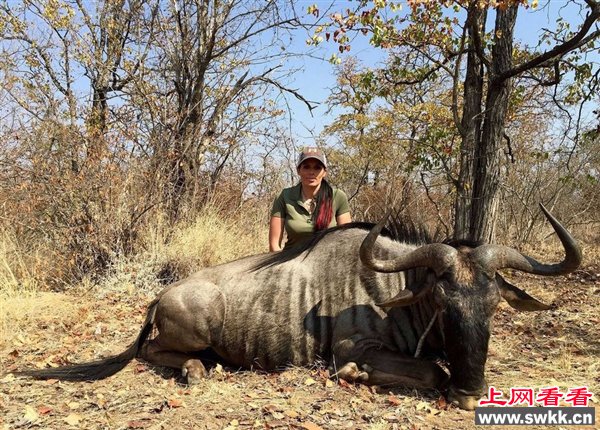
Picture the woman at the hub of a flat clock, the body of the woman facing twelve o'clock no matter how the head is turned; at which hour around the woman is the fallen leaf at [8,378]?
The fallen leaf is roughly at 2 o'clock from the woman.

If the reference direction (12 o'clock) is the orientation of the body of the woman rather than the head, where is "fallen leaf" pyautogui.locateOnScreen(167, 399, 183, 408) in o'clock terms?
The fallen leaf is roughly at 1 o'clock from the woman.

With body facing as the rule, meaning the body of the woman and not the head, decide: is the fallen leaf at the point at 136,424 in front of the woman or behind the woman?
in front

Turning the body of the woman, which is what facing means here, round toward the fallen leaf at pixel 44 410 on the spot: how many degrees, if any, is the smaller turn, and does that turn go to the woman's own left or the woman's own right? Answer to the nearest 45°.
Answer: approximately 45° to the woman's own right

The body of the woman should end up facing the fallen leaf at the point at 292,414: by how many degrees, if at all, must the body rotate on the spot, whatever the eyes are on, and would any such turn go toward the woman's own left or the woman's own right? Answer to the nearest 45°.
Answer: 0° — they already face it

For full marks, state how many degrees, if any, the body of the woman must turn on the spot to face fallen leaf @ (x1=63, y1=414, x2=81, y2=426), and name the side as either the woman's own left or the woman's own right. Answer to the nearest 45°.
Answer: approximately 45° to the woman's own right

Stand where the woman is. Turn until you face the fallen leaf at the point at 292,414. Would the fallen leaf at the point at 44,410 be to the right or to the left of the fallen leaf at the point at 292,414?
right

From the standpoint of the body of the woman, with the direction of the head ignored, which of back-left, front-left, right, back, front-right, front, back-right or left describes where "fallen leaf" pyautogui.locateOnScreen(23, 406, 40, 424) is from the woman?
front-right

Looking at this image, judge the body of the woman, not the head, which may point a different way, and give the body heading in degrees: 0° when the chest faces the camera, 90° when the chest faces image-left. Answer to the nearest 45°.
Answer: approximately 0°

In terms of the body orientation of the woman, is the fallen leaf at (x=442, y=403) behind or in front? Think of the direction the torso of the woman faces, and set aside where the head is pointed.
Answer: in front
